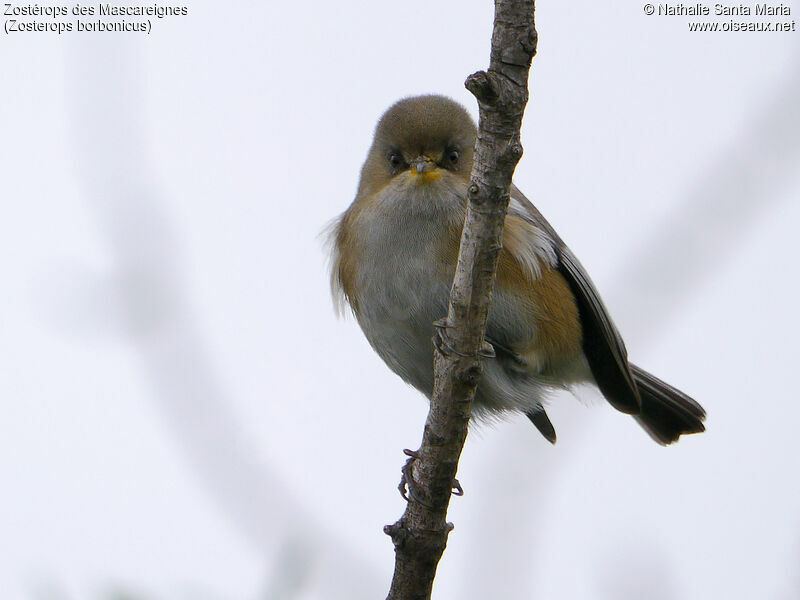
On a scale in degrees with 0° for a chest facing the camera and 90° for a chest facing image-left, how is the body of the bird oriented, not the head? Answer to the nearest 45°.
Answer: approximately 45°
